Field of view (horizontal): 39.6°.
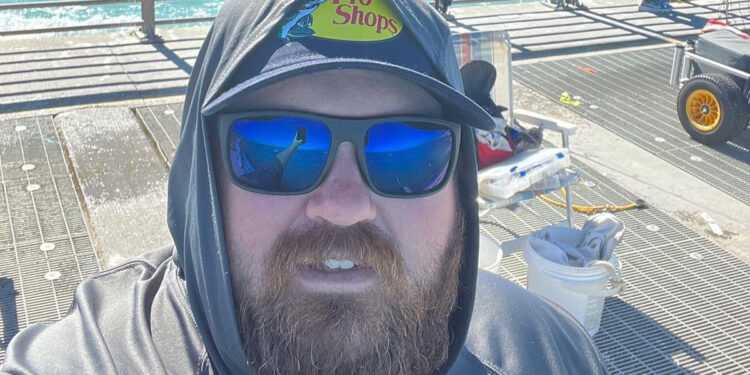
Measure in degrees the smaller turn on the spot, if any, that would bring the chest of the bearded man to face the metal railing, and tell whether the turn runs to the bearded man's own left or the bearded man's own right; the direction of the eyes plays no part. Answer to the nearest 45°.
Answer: approximately 180°

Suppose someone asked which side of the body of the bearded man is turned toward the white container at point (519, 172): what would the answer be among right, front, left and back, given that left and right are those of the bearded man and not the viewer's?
back

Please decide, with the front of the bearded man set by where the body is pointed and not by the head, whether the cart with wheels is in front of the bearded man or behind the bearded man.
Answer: behind

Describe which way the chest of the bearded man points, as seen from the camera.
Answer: toward the camera

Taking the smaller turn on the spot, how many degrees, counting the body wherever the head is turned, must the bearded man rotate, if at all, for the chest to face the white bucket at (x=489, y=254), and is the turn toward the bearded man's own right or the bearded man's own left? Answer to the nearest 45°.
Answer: approximately 180°

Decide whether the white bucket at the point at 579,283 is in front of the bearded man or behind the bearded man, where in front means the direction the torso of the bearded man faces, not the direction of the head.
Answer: behind

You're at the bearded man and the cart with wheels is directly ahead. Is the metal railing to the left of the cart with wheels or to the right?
left
